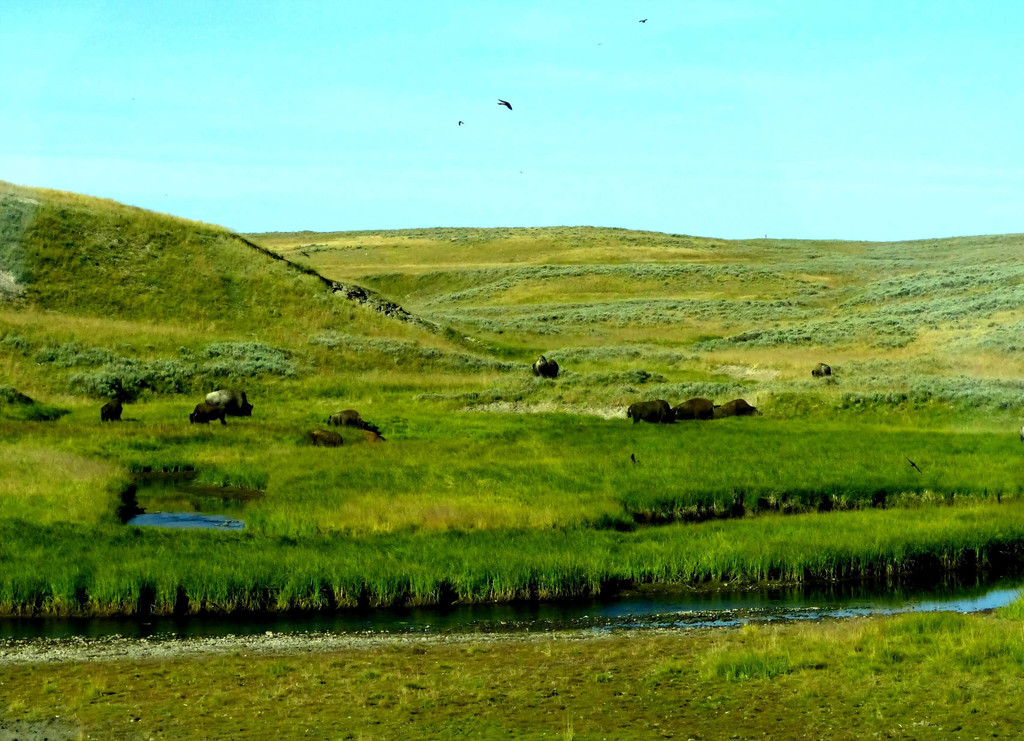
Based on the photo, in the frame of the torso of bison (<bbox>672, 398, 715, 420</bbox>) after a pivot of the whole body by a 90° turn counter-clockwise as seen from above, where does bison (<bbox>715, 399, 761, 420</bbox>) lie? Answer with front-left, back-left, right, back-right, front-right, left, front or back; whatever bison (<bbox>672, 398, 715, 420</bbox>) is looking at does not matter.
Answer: back-left

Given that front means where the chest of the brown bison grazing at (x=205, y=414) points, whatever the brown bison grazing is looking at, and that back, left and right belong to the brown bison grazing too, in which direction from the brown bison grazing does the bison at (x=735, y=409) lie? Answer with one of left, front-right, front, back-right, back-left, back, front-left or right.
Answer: back

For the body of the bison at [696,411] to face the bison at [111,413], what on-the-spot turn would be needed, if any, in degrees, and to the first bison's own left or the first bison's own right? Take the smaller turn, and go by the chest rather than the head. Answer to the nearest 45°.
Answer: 0° — it already faces it

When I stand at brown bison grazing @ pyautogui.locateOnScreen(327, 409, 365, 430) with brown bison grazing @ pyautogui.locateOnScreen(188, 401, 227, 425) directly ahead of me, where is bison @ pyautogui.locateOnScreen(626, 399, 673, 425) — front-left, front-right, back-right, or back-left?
back-right

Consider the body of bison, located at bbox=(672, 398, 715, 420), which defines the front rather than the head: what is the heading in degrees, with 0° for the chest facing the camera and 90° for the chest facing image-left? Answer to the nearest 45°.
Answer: approximately 90°

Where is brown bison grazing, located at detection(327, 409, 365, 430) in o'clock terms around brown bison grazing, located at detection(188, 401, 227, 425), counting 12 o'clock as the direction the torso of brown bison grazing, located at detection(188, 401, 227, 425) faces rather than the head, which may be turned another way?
brown bison grazing, located at detection(327, 409, 365, 430) is roughly at 7 o'clock from brown bison grazing, located at detection(188, 401, 227, 425).

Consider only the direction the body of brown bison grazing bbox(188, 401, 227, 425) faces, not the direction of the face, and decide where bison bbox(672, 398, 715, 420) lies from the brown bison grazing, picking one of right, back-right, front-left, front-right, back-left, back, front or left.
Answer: back

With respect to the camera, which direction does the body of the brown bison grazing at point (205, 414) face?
to the viewer's left

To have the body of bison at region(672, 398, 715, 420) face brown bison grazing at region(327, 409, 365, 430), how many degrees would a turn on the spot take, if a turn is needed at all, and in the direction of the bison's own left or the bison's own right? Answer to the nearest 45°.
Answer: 0° — it already faces it

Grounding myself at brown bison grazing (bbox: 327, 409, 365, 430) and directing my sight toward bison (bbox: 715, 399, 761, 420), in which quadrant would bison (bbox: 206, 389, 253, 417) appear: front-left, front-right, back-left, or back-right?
back-left
